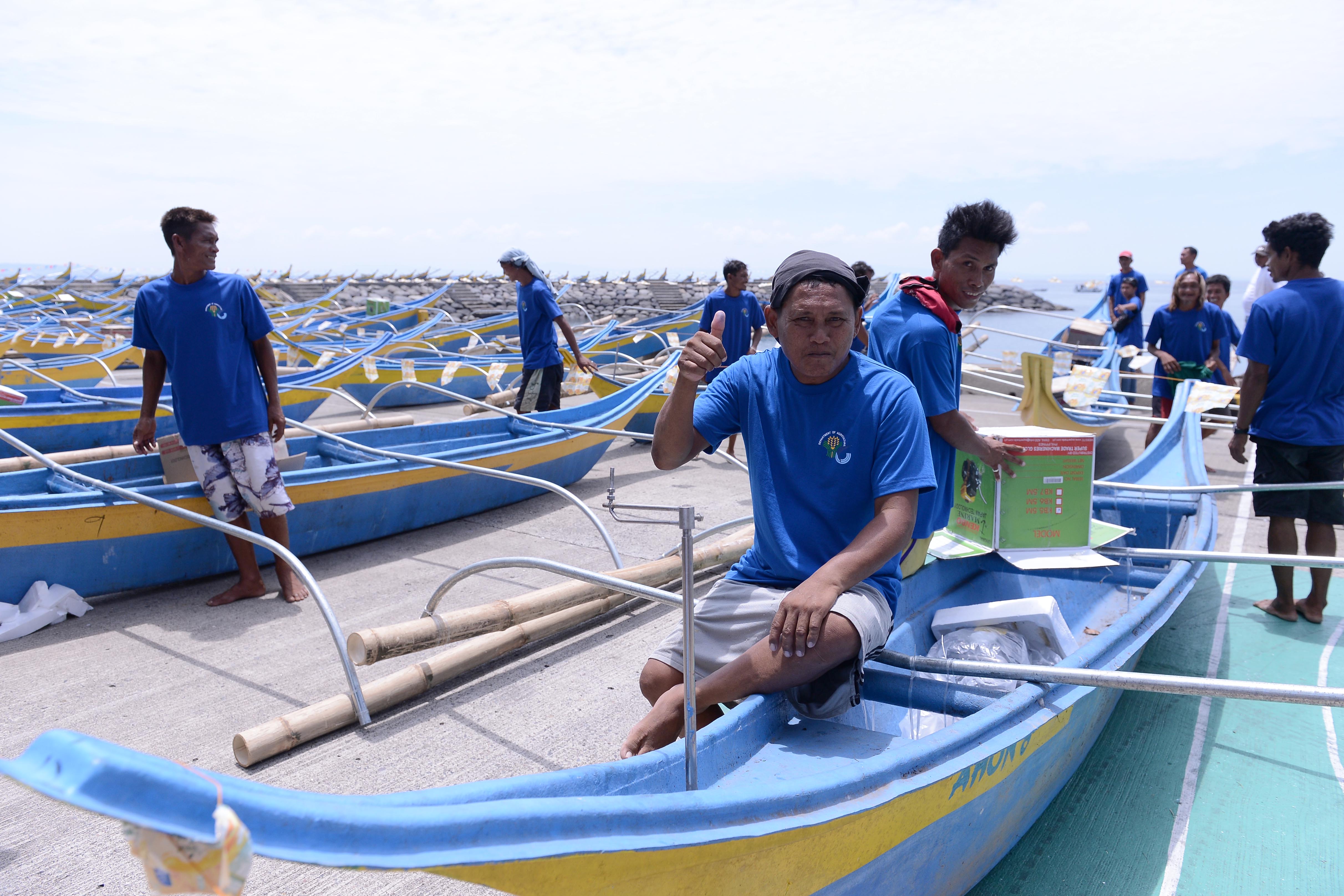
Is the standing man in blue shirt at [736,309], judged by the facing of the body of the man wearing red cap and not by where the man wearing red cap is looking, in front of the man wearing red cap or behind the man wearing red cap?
in front

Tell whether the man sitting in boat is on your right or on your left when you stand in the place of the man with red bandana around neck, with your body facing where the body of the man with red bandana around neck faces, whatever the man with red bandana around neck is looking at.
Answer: on your right

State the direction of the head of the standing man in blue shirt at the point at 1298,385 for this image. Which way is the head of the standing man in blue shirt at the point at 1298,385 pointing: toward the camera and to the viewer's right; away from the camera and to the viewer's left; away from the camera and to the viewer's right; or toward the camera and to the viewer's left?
away from the camera and to the viewer's left

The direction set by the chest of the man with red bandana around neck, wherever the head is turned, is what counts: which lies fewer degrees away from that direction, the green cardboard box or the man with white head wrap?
the green cardboard box

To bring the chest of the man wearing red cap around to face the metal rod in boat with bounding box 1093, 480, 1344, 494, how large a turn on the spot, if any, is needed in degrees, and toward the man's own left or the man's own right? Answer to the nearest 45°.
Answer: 0° — they already face it
